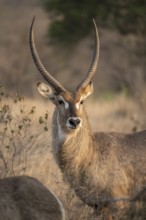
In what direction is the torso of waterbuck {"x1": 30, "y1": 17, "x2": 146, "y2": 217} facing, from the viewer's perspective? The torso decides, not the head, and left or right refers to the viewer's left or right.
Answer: facing the viewer and to the left of the viewer

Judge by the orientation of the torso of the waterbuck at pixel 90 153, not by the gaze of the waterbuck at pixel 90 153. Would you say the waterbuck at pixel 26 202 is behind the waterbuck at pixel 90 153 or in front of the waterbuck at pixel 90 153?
in front
